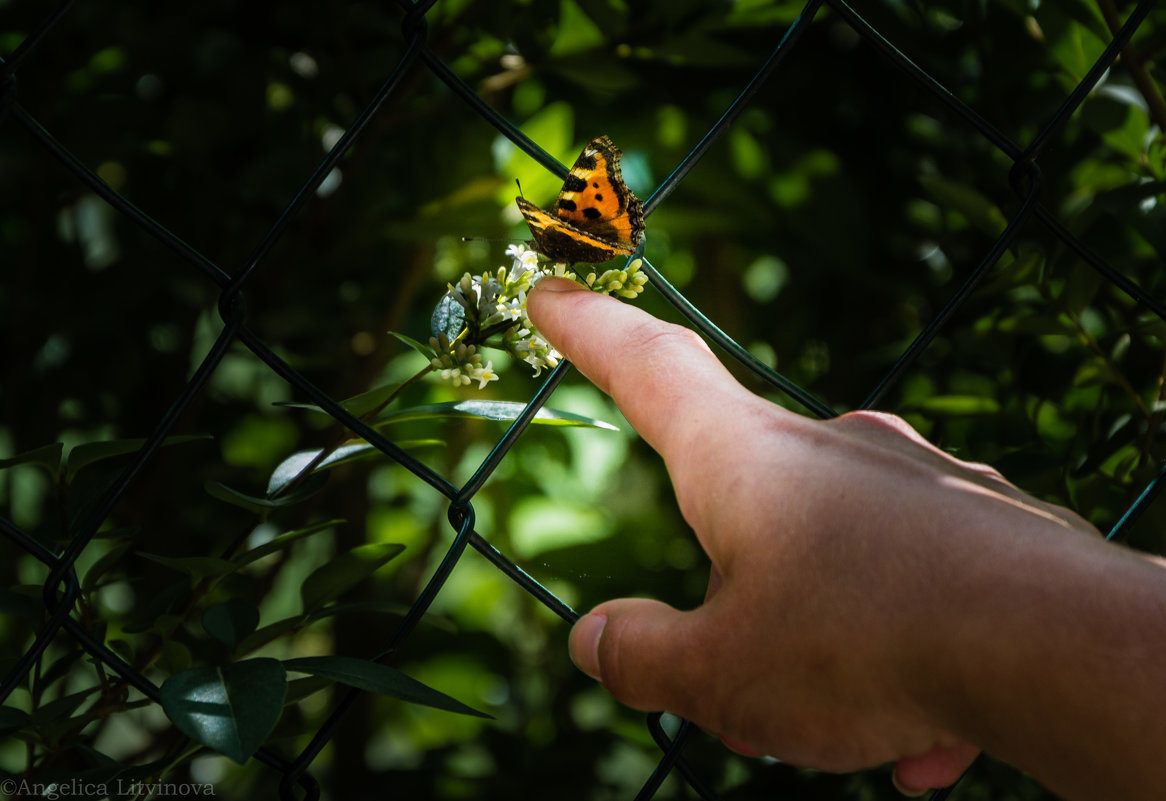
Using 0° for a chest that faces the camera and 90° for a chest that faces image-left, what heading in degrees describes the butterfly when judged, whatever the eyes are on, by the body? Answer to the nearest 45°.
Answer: approximately 90°
